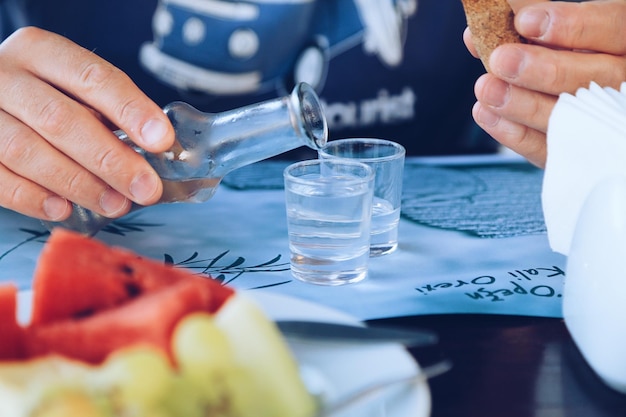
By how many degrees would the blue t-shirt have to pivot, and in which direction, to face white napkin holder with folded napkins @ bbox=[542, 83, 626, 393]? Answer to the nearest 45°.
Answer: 0° — it already faces it

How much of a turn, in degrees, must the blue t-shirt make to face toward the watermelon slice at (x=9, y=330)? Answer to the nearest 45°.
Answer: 0° — it already faces it

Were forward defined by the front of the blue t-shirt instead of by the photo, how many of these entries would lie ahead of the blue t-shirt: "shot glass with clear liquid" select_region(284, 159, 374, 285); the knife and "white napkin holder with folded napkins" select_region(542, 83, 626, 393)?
3

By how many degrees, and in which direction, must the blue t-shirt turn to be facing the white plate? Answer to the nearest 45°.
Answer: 0° — it already faces it

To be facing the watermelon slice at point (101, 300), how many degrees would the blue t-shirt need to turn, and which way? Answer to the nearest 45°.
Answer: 0° — it already faces it

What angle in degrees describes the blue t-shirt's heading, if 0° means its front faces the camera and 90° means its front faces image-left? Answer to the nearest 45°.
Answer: approximately 0°

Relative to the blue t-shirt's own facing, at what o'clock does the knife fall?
The knife is roughly at 12 o'clock from the blue t-shirt.

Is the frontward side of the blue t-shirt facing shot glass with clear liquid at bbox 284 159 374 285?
yes
